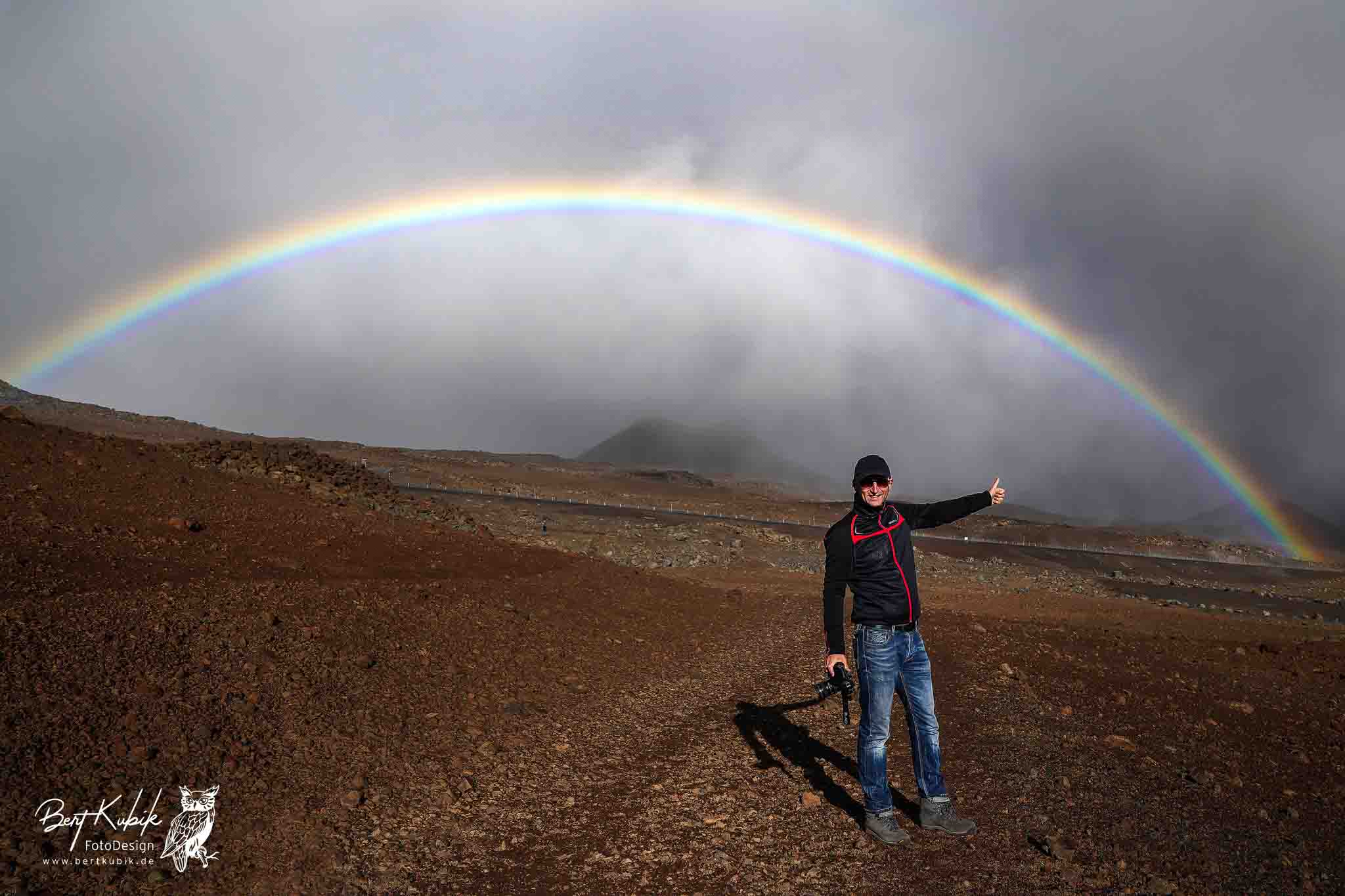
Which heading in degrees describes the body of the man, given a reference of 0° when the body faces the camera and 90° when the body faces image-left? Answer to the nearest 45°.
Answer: approximately 315°
